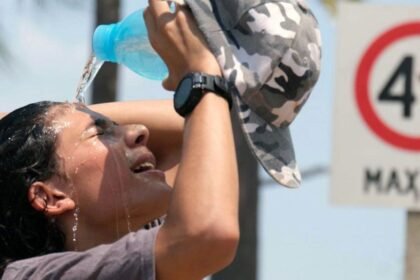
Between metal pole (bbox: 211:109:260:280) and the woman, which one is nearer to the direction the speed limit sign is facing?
the woman

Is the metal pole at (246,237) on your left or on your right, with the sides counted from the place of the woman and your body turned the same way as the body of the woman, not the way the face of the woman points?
on your left

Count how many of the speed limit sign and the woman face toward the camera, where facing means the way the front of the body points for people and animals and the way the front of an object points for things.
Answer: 1

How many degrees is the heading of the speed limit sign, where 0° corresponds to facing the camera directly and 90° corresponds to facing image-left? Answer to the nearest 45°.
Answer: approximately 0°
